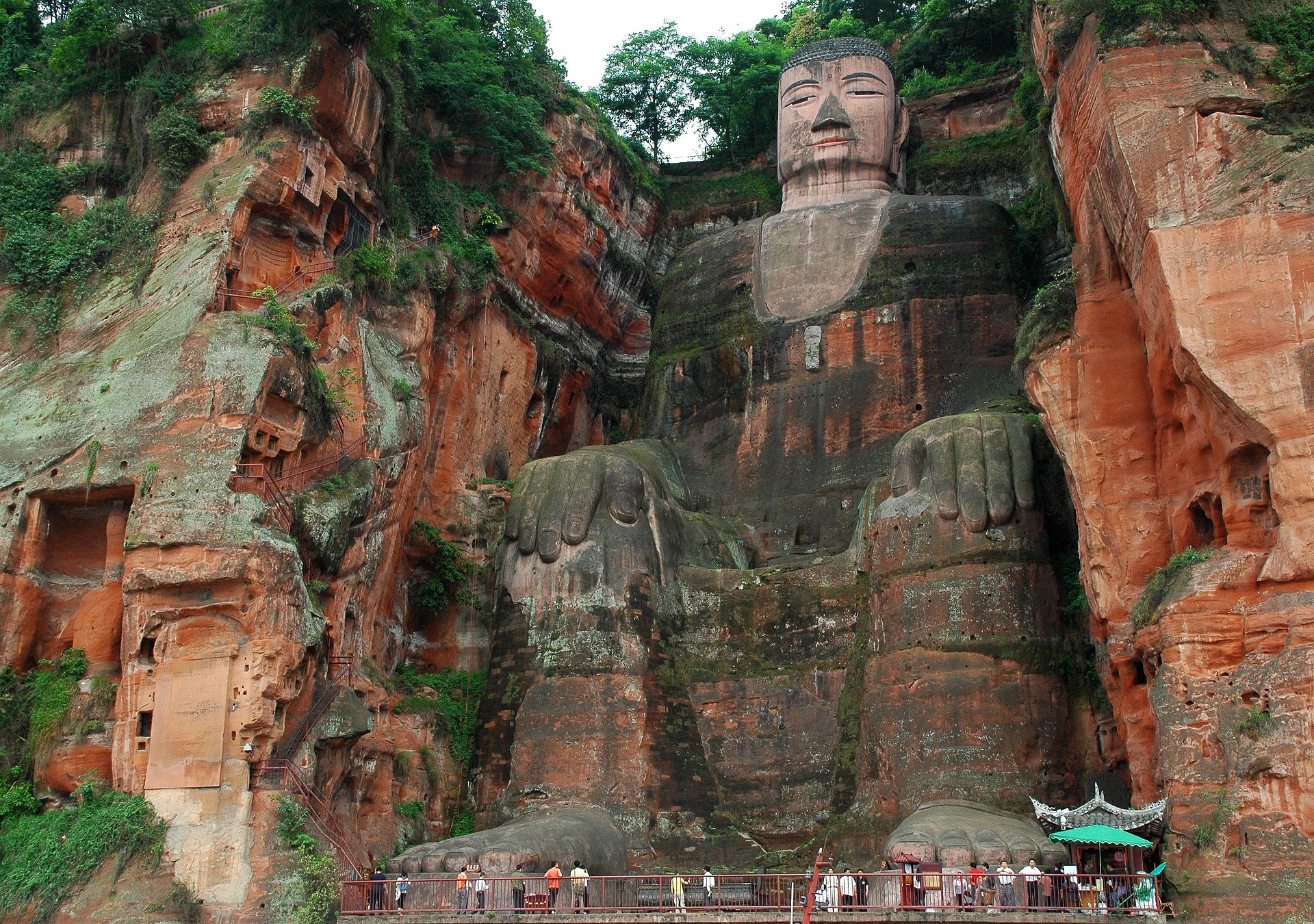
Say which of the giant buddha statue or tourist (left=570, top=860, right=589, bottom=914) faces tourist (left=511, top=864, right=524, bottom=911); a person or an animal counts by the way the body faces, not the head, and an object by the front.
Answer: the giant buddha statue

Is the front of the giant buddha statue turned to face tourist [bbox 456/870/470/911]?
yes

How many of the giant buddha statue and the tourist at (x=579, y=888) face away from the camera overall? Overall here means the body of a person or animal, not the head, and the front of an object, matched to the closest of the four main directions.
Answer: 1

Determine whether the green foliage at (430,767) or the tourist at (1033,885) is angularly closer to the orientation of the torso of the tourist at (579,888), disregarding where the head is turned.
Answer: the green foliage

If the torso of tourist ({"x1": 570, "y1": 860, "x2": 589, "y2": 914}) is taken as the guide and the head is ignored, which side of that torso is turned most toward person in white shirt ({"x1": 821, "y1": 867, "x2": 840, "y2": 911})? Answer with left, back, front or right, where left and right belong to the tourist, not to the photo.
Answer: right

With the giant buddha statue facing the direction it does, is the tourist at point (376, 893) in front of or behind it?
in front

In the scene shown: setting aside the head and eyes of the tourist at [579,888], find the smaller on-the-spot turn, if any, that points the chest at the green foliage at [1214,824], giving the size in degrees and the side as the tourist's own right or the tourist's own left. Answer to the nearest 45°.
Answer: approximately 90° to the tourist's own right

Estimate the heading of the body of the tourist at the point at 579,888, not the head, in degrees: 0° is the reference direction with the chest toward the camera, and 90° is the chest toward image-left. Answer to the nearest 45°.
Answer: approximately 180°

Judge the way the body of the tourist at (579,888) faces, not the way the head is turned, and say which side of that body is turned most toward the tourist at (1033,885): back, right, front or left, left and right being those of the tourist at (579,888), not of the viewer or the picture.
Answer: right

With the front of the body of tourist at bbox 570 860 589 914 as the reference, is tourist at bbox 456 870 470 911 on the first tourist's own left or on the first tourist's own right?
on the first tourist's own left

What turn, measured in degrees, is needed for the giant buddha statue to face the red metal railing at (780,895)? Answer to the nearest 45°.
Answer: approximately 45° to its left

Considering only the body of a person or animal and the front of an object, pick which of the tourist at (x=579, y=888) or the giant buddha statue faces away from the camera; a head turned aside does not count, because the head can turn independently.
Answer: the tourist

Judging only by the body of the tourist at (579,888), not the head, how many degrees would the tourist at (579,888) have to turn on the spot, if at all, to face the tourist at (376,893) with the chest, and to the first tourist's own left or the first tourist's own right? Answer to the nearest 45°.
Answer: approximately 90° to the first tourist's own left
